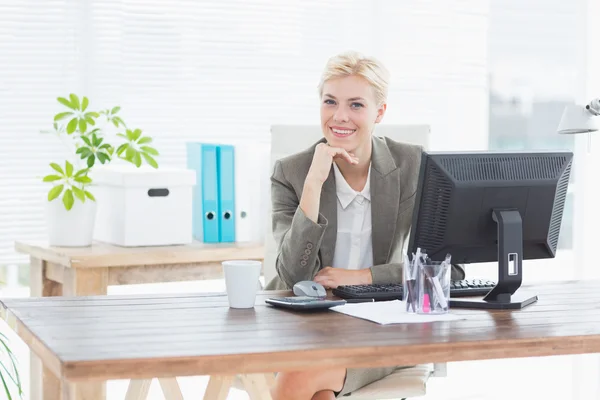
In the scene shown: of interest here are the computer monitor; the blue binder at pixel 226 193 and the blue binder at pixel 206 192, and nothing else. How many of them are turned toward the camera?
2

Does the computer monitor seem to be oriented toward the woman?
yes

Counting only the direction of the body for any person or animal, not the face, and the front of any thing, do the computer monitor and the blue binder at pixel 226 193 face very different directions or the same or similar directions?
very different directions

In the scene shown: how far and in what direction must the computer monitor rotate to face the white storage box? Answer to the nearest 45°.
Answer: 0° — it already faces it

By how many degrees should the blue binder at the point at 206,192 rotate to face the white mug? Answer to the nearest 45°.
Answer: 0° — it already faces it

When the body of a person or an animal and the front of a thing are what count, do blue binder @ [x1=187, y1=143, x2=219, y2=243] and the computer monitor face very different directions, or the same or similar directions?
very different directions
